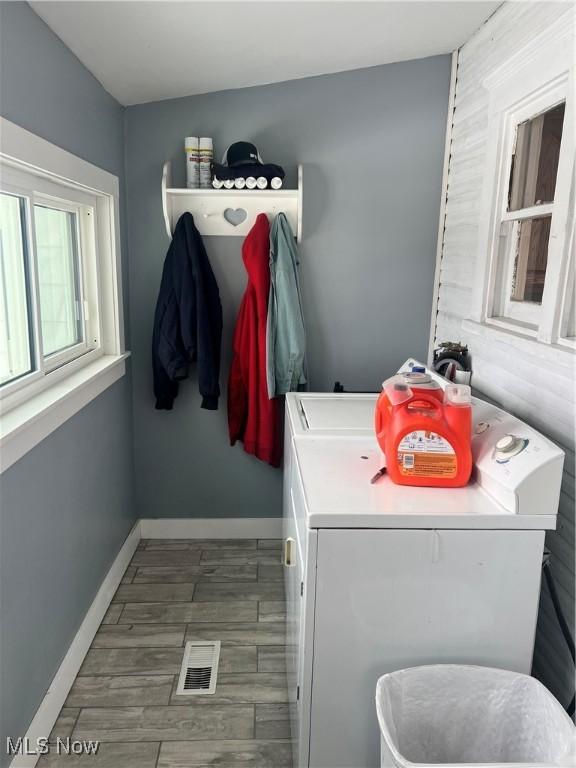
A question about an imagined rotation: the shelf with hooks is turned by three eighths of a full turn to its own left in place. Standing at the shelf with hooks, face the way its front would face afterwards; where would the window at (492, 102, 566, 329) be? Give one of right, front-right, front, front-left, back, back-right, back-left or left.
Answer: right

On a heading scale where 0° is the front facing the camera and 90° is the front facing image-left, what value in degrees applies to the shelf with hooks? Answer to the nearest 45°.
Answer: approximately 0°

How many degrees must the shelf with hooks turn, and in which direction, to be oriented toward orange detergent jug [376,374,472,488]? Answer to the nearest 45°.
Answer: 0° — it already faces it

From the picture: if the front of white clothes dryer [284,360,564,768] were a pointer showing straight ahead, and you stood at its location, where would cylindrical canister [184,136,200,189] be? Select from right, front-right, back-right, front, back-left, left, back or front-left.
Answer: front-right

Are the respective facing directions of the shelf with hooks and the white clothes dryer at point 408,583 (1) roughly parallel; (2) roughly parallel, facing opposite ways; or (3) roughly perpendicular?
roughly perpendicular

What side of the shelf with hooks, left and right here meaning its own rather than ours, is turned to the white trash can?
front

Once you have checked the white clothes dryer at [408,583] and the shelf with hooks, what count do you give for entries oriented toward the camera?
1

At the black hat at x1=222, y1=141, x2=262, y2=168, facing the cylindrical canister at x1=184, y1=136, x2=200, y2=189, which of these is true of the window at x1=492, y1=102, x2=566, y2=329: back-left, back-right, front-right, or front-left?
back-left

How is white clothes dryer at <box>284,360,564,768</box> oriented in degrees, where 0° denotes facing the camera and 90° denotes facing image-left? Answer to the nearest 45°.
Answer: approximately 90°
